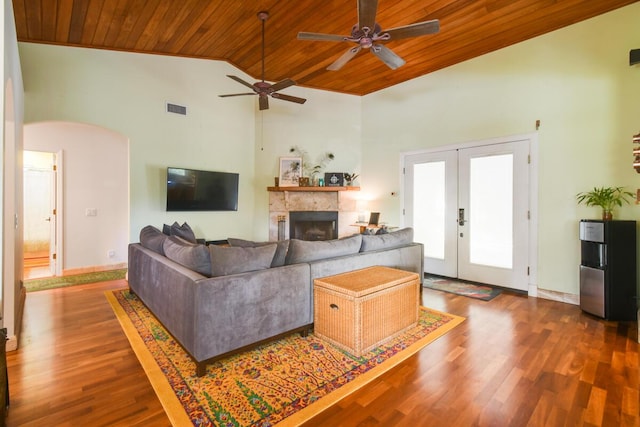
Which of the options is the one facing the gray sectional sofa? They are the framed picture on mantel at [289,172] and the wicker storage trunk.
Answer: the framed picture on mantel

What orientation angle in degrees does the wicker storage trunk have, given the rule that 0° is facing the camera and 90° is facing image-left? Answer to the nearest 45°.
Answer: approximately 315°

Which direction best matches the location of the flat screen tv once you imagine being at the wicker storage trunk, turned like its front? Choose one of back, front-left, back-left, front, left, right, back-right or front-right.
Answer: back

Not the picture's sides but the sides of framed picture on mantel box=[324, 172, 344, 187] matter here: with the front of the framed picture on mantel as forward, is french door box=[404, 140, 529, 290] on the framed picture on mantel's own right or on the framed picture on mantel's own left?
on the framed picture on mantel's own left

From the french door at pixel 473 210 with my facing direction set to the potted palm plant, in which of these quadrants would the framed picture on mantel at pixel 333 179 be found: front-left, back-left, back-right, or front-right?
back-right

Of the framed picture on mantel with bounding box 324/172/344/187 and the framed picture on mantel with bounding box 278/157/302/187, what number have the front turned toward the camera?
2

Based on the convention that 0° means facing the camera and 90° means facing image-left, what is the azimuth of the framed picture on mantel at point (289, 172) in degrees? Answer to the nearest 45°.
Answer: approximately 0°

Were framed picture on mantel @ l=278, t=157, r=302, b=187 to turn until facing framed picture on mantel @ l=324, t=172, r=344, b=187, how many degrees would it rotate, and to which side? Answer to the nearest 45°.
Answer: approximately 90° to its left

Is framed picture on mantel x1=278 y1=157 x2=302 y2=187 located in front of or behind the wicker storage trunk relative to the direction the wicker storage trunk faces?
behind

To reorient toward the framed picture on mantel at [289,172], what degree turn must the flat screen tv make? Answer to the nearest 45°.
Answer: approximately 45° to its left

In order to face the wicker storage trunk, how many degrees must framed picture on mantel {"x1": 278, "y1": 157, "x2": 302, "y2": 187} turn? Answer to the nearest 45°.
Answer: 0° — it already faces it
